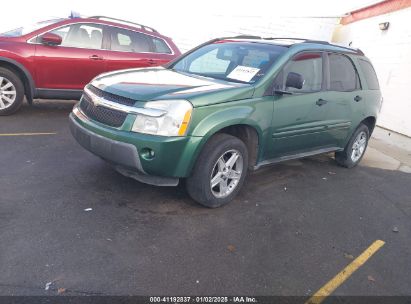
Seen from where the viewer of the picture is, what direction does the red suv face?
facing to the left of the viewer

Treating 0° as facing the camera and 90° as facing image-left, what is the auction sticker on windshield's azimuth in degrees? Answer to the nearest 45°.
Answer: approximately 45°

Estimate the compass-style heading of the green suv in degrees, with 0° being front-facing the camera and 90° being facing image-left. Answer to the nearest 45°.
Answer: approximately 45°

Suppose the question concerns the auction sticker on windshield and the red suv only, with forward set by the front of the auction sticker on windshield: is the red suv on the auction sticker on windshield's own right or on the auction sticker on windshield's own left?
on the auction sticker on windshield's own right

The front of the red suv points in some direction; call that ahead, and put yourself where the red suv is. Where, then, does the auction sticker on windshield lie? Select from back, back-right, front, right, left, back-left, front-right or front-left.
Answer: back-left

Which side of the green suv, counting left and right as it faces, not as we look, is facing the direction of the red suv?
right
